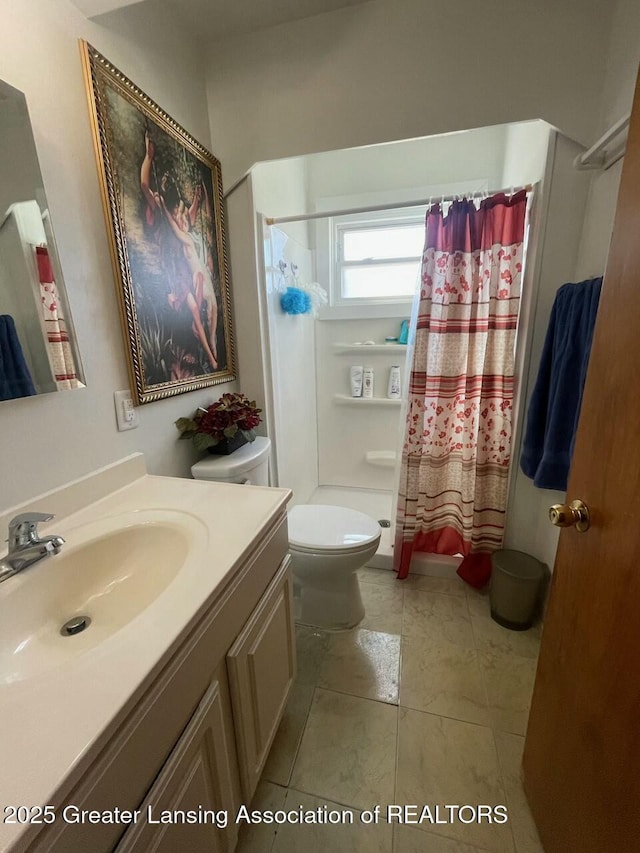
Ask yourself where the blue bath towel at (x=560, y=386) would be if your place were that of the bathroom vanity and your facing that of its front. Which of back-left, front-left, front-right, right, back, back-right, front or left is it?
front-left

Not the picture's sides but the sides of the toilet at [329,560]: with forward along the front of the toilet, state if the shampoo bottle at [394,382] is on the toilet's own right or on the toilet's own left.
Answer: on the toilet's own left

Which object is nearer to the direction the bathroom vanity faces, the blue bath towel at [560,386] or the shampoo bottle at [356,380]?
the blue bath towel

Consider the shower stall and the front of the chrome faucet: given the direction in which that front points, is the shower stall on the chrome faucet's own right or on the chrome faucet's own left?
on the chrome faucet's own left

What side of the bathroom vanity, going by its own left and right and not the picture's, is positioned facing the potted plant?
left

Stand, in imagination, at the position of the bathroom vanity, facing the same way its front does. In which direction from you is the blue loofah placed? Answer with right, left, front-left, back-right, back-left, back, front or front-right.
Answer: left

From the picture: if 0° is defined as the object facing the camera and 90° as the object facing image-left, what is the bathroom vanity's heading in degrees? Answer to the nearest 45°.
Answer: approximately 315°

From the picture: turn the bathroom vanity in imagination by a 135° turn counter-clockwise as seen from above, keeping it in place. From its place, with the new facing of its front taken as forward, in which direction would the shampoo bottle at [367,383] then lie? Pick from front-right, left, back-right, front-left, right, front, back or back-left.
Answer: front-right

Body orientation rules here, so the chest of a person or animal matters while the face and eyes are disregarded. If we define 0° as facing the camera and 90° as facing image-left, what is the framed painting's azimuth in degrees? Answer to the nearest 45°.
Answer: approximately 315°

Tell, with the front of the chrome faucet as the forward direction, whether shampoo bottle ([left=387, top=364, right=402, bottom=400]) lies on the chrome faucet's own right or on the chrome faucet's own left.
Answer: on the chrome faucet's own left

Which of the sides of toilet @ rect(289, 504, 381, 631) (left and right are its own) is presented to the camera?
right
